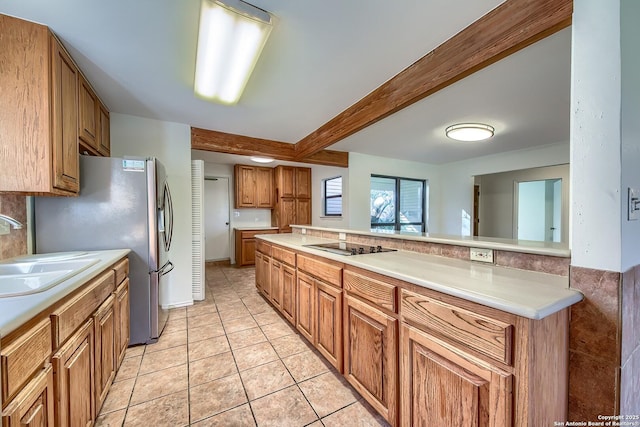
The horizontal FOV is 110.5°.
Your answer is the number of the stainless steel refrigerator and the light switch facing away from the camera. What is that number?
0

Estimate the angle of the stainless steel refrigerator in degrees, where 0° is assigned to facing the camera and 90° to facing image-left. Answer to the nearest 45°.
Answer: approximately 270°

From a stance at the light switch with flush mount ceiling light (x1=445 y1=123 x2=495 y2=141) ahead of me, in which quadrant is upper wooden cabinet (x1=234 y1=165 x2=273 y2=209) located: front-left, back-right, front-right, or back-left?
front-left

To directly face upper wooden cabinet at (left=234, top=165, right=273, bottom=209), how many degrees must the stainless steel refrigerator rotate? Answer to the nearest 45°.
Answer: approximately 45° to its left

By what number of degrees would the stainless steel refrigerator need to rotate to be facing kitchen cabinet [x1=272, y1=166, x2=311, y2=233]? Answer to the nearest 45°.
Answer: approximately 45° to its left
